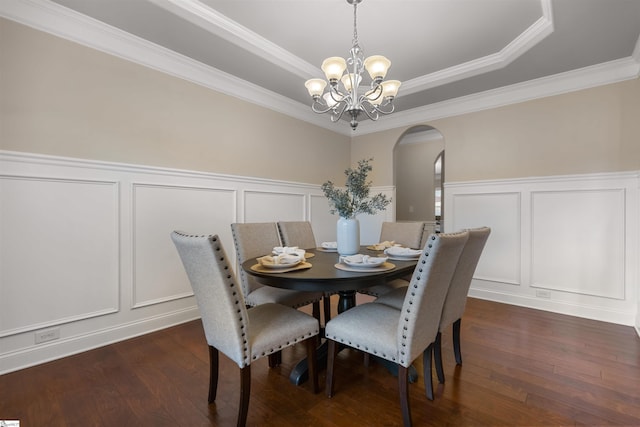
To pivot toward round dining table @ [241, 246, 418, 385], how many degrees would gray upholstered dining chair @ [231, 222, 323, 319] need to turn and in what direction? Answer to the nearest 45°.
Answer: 0° — it already faces it

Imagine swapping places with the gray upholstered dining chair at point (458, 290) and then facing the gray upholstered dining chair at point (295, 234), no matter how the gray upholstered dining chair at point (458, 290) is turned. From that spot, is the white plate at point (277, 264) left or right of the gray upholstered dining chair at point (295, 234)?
left

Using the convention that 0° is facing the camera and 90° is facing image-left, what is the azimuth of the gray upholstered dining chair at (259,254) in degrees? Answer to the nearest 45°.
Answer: approximately 315°

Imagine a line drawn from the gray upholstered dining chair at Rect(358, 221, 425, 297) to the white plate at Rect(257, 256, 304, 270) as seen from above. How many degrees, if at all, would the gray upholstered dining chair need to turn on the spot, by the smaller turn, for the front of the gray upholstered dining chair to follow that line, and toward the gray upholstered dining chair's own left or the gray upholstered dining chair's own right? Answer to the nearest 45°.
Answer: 0° — it already faces it

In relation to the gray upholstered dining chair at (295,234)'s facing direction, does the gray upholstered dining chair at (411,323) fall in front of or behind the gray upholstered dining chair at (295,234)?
in front

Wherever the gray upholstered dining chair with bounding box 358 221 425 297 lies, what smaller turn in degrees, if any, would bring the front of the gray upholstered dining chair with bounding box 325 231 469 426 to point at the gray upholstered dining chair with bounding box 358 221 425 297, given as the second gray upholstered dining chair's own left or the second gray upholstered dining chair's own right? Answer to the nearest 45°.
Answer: approximately 45° to the second gray upholstered dining chair's own right

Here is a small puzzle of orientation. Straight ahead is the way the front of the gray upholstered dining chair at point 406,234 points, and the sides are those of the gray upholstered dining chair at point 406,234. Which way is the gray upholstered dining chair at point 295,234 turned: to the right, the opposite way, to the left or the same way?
to the left

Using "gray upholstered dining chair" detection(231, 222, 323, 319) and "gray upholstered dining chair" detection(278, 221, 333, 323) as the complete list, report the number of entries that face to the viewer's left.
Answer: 0

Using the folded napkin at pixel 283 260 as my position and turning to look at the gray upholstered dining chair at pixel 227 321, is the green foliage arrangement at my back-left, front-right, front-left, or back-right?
back-left

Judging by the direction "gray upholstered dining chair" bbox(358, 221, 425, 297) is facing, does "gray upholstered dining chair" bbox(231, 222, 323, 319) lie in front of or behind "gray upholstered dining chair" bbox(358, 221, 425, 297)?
in front

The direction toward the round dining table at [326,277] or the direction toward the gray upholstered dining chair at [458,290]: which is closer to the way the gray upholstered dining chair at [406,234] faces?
the round dining table

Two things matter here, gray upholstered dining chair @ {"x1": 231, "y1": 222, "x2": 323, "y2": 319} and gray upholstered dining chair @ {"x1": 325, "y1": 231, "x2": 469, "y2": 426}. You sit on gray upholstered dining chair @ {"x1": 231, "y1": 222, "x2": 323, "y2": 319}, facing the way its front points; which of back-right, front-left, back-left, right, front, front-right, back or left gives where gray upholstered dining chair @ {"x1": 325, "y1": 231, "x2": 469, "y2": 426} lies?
front

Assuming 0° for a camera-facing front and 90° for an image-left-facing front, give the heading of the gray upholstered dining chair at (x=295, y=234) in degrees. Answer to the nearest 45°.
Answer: approximately 315°
